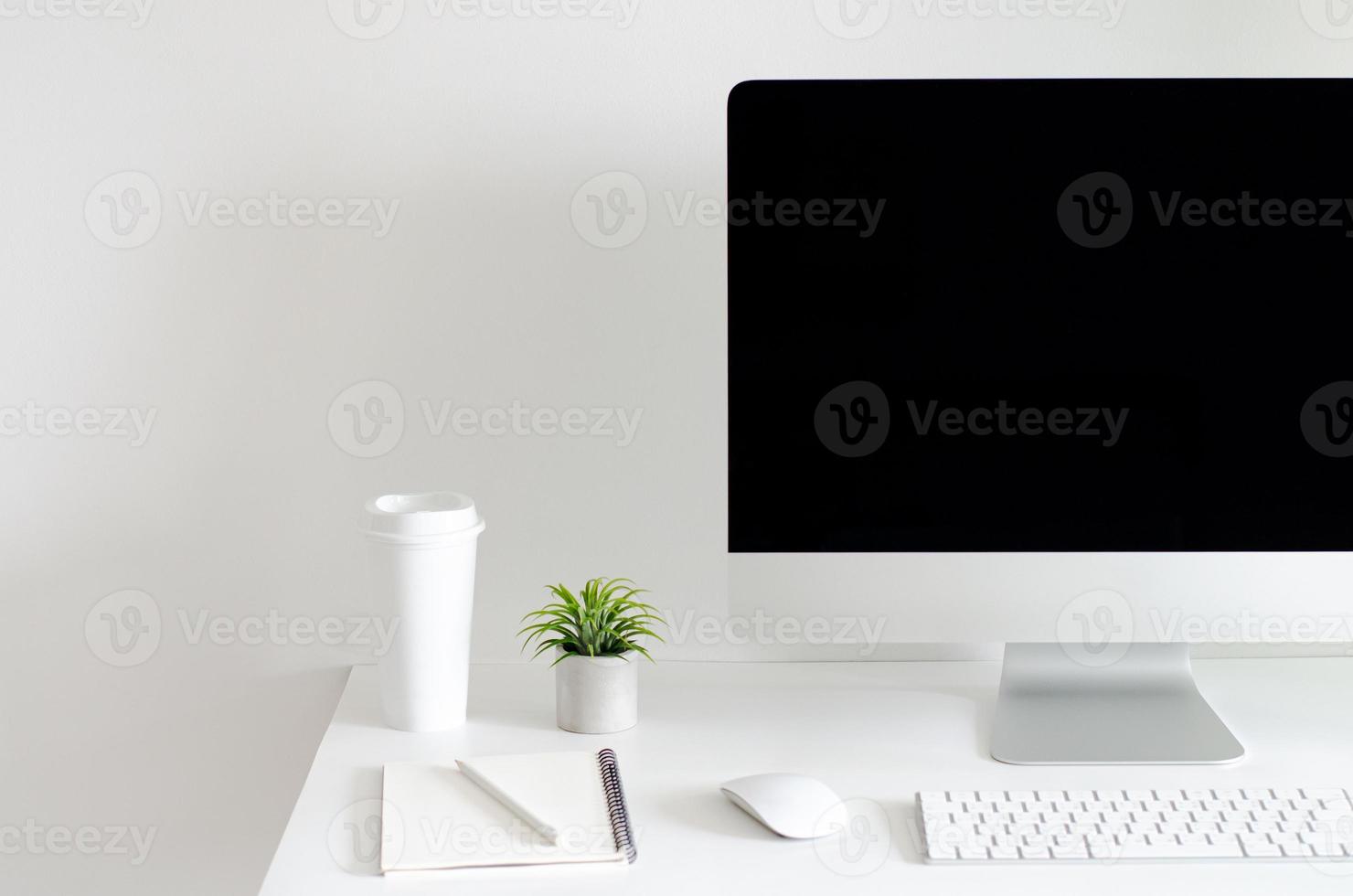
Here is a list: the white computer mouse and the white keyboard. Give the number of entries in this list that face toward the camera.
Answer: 1

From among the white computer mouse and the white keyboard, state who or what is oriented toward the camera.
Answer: the white keyboard

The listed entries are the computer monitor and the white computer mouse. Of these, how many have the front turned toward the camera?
1

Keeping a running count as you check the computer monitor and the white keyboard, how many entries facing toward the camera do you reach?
2

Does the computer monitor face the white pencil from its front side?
no

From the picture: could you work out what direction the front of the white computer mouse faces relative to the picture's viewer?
facing away from the viewer and to the left of the viewer

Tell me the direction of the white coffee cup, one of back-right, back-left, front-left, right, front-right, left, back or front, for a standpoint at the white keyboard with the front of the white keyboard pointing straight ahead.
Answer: right

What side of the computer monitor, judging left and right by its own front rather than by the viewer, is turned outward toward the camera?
front

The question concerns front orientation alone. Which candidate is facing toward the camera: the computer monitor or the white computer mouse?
the computer monitor

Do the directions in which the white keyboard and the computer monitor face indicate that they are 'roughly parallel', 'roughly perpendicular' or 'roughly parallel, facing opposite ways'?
roughly parallel

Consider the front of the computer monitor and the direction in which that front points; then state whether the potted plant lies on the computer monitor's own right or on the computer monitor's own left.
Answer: on the computer monitor's own right

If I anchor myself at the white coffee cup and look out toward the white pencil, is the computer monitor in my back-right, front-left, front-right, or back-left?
front-left

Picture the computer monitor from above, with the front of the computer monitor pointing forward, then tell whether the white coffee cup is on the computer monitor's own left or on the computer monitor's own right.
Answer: on the computer monitor's own right

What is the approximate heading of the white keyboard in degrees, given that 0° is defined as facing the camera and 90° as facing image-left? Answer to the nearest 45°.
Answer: approximately 0°

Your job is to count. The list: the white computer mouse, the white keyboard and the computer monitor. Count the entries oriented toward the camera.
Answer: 2
